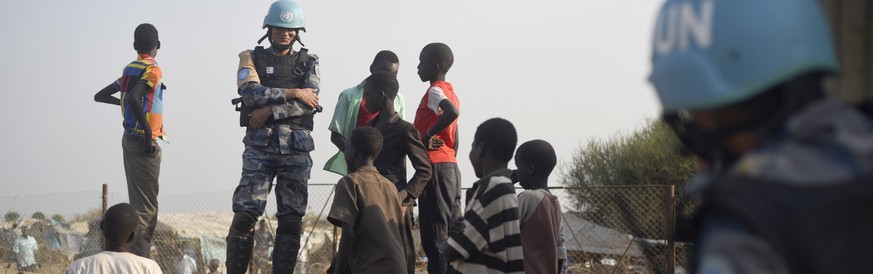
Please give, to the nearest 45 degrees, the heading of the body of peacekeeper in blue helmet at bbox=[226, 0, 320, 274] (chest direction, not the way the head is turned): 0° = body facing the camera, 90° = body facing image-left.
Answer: approximately 0°

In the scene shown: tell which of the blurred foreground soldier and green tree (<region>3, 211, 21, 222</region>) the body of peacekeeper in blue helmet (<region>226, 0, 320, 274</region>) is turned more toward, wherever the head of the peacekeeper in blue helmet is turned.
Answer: the blurred foreground soldier

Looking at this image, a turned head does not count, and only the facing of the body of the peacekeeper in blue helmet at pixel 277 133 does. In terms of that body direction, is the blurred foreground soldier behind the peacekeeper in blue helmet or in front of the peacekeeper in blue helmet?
in front

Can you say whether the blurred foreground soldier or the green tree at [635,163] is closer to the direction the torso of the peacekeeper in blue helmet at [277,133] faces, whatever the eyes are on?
the blurred foreground soldier

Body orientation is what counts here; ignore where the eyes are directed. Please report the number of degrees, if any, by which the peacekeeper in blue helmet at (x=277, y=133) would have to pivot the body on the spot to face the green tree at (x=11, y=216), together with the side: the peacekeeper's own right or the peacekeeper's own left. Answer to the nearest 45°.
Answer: approximately 135° to the peacekeeper's own right

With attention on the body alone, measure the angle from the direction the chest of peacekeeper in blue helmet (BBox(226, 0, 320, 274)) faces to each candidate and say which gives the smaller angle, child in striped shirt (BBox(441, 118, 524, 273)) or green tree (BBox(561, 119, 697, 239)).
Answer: the child in striped shirt

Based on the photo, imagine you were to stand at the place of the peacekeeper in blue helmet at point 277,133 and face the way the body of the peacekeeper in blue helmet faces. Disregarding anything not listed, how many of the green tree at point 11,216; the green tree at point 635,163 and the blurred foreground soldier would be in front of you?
1
